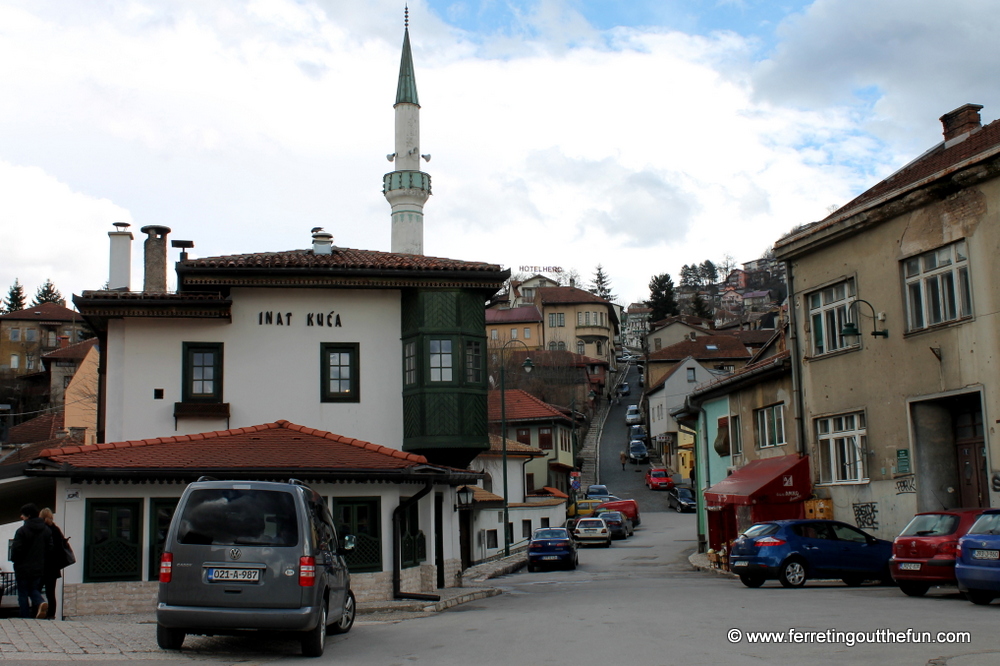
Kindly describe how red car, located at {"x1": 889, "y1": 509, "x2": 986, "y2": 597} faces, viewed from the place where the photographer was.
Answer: facing away from the viewer and to the right of the viewer

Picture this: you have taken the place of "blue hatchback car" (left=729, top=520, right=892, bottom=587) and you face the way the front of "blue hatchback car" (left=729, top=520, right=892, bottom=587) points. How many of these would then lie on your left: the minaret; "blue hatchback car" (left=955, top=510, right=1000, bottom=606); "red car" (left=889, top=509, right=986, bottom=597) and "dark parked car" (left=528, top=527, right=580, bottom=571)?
2

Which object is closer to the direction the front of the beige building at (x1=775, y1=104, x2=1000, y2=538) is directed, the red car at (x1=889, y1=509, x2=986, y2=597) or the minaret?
the red car

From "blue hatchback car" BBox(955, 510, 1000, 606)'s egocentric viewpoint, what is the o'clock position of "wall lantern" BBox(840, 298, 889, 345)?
The wall lantern is roughly at 10 o'clock from the blue hatchback car.

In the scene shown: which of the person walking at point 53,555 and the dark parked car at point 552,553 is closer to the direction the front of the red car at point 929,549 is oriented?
the dark parked car

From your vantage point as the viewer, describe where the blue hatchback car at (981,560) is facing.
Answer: facing away from the viewer and to the right of the viewer

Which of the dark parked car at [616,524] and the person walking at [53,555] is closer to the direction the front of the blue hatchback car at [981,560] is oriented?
the dark parked car

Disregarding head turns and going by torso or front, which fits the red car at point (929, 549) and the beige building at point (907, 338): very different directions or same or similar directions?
very different directions
